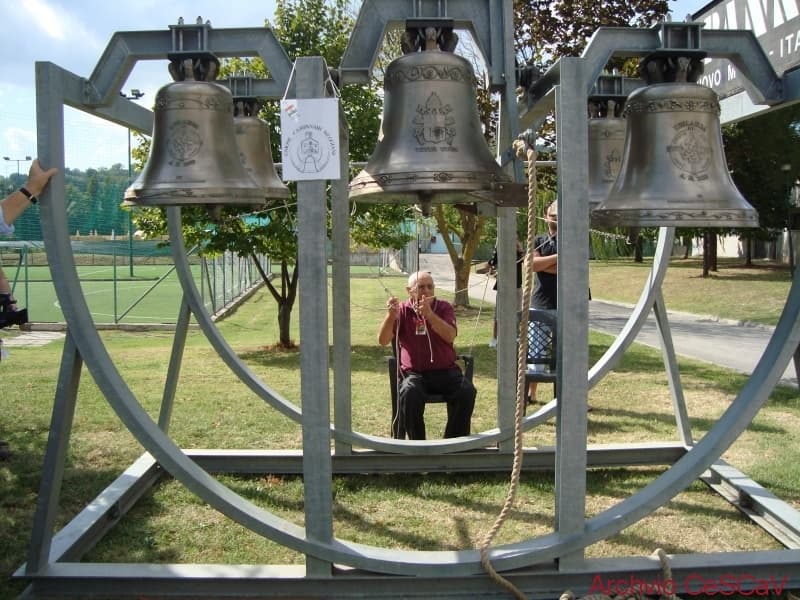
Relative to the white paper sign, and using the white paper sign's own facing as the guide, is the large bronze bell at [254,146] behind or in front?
behind

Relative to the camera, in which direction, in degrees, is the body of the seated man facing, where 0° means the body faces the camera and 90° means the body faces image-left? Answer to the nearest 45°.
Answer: approximately 0°

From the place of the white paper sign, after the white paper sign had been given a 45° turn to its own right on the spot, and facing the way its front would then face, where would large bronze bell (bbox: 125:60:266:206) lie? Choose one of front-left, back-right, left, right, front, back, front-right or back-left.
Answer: right

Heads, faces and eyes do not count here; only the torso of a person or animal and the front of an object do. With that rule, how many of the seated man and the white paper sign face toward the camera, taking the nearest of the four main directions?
2
